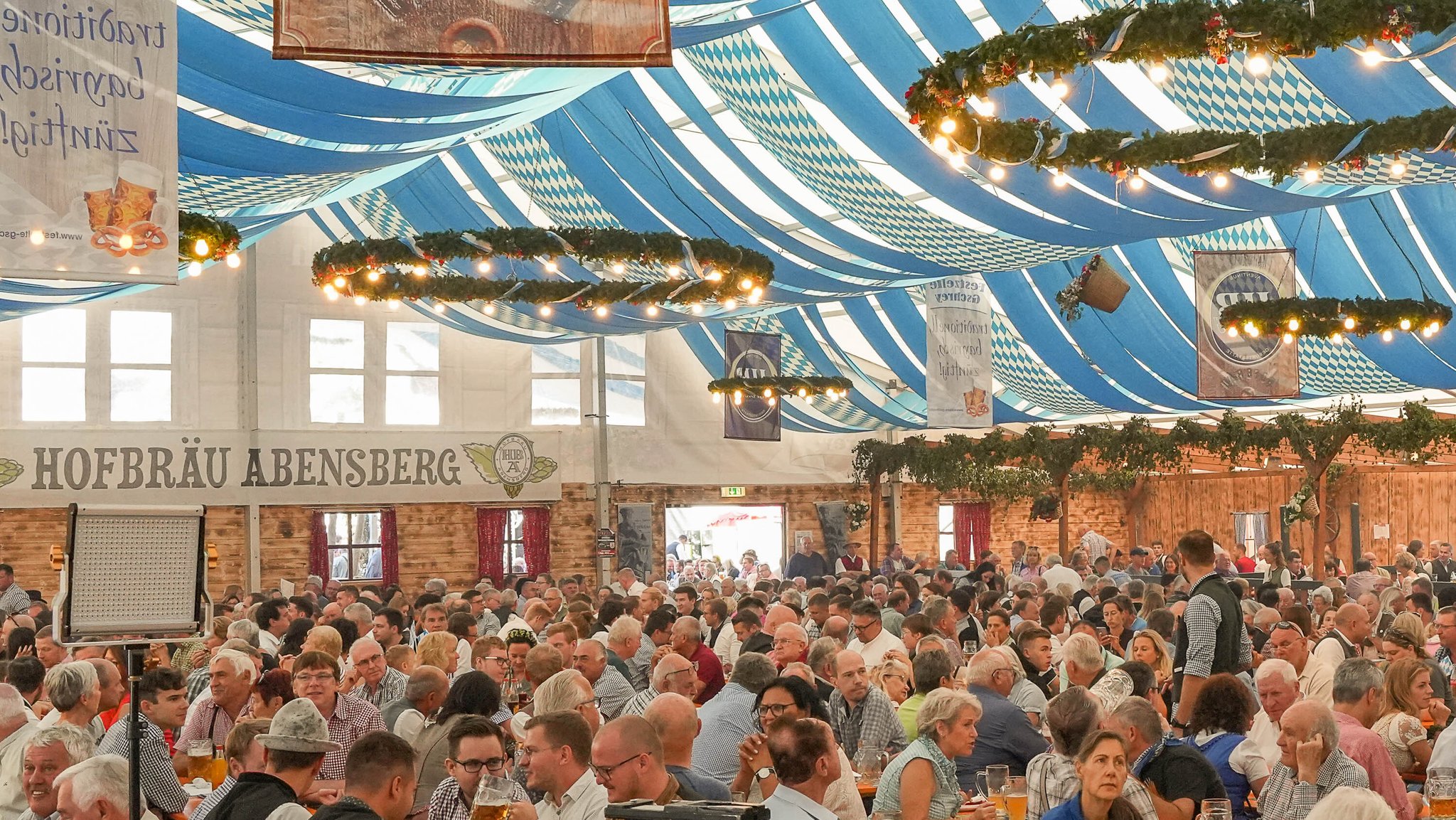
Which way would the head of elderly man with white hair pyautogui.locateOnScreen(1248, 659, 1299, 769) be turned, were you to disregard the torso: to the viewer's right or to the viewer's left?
to the viewer's left

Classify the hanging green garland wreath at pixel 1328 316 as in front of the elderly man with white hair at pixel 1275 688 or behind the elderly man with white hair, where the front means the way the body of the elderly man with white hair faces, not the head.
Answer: behind

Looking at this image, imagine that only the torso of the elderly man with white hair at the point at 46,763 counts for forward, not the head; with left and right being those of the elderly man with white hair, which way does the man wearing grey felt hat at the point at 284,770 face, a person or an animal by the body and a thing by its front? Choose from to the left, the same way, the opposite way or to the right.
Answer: the opposite way

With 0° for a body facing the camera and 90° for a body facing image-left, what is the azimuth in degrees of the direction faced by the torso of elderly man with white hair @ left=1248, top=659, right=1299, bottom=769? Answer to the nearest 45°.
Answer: approximately 45°

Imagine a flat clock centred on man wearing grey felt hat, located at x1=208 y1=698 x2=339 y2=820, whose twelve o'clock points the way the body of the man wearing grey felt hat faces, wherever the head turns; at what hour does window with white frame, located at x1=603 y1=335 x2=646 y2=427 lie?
The window with white frame is roughly at 11 o'clock from the man wearing grey felt hat.

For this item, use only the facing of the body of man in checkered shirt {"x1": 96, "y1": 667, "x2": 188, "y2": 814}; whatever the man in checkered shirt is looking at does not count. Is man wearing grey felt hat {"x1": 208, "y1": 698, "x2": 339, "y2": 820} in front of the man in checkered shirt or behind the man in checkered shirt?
in front
